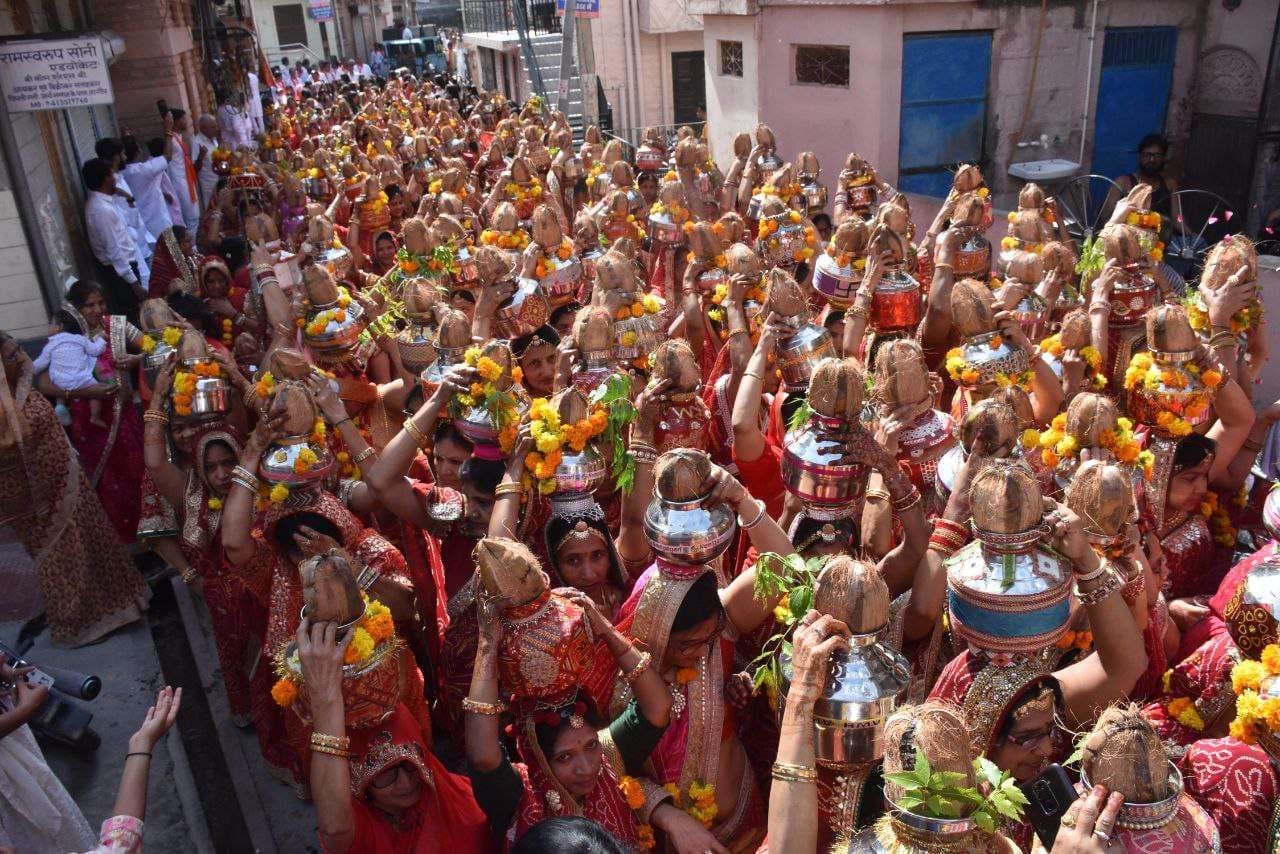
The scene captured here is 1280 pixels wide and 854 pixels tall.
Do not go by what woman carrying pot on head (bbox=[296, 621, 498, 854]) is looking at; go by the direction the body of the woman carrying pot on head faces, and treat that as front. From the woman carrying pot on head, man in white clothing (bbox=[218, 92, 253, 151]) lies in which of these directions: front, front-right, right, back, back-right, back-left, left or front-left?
back

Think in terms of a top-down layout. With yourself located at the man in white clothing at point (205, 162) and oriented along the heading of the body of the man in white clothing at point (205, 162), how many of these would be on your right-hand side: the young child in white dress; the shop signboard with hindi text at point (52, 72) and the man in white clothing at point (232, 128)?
2

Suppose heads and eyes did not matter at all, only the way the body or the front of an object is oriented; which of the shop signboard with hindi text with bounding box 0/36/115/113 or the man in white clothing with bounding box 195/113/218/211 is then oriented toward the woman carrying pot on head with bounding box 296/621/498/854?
the shop signboard with hindi text

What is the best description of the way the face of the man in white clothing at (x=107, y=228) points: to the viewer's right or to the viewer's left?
to the viewer's right

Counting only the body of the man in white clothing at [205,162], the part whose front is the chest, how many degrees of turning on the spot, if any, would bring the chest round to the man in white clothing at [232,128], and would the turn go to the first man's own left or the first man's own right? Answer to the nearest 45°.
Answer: approximately 90° to the first man's own left

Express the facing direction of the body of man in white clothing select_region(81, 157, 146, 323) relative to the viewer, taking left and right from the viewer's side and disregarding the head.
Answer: facing away from the viewer and to the right of the viewer

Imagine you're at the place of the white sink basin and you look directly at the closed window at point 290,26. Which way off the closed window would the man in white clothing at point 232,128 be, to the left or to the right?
left

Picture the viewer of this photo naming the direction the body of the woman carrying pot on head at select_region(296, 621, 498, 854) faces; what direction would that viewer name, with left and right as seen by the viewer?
facing the viewer

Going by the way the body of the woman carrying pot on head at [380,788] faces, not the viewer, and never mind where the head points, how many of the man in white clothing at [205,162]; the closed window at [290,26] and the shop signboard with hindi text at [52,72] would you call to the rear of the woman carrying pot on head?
3

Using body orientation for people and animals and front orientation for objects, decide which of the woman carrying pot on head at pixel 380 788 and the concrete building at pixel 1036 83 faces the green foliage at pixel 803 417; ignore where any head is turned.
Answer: the concrete building
